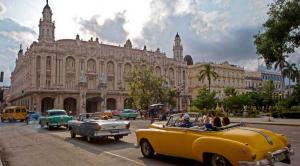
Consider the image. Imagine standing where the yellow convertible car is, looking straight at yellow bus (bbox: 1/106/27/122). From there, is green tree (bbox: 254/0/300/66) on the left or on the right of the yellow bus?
right

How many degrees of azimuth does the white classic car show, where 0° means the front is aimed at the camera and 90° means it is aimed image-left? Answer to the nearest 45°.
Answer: approximately 135°

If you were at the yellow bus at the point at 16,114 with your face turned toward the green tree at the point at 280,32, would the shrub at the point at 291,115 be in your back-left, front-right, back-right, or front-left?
front-left

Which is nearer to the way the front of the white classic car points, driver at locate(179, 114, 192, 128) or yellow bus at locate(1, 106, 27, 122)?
the yellow bus

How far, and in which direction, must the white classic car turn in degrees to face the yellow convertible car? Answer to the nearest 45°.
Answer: approximately 135° to its left

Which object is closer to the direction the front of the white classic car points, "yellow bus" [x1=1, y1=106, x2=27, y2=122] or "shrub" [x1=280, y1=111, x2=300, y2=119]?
the yellow bus
